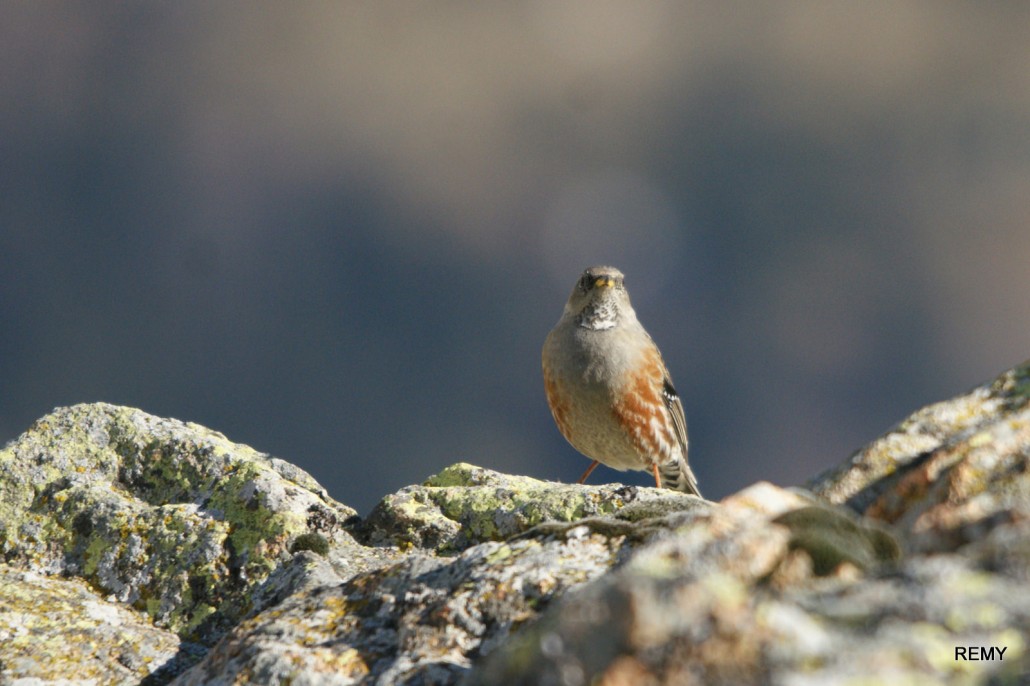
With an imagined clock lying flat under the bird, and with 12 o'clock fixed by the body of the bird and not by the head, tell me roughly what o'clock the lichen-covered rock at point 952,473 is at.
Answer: The lichen-covered rock is roughly at 10 o'clock from the bird.

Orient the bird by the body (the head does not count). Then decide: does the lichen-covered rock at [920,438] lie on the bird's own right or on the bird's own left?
on the bird's own left

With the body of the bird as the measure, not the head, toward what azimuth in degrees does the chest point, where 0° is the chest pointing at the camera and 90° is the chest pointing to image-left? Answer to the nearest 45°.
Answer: approximately 45°
